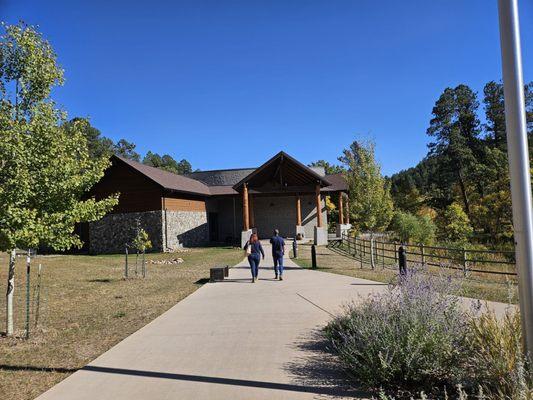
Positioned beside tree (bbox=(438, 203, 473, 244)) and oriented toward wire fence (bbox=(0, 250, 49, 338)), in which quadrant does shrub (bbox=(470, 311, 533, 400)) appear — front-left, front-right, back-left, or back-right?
front-left

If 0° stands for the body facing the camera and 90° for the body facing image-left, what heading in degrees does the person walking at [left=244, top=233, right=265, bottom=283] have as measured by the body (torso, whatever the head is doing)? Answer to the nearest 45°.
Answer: approximately 180°

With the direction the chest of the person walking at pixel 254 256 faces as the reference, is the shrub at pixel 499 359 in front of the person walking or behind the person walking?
behind

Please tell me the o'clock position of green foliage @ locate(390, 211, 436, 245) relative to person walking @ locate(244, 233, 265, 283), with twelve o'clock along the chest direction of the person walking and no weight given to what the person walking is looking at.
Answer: The green foliage is roughly at 1 o'clock from the person walking.

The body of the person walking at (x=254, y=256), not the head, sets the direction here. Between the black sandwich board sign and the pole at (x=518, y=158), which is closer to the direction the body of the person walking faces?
the black sandwich board sign

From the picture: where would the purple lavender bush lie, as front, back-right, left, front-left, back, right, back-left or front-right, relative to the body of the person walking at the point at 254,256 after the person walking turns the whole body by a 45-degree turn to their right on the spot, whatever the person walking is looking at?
back-right

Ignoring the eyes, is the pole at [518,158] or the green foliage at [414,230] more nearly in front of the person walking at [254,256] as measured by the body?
the green foliage

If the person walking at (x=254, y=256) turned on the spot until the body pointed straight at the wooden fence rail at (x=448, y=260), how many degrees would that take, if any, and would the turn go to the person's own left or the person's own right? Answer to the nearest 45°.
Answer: approximately 45° to the person's own right

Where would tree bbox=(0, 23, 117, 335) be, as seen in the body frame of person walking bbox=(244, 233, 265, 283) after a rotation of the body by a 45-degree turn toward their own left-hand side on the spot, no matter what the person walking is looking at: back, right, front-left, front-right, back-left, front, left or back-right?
left

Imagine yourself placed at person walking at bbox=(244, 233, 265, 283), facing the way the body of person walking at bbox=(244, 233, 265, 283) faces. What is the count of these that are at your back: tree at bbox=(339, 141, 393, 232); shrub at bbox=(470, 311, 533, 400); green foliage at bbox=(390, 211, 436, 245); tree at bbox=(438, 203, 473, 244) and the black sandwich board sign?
1

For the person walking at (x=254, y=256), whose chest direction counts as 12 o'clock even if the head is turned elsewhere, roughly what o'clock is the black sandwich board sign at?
The black sandwich board sign is roughly at 10 o'clock from the person walking.

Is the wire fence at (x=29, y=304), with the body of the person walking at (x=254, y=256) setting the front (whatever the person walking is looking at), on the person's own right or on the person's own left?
on the person's own left
